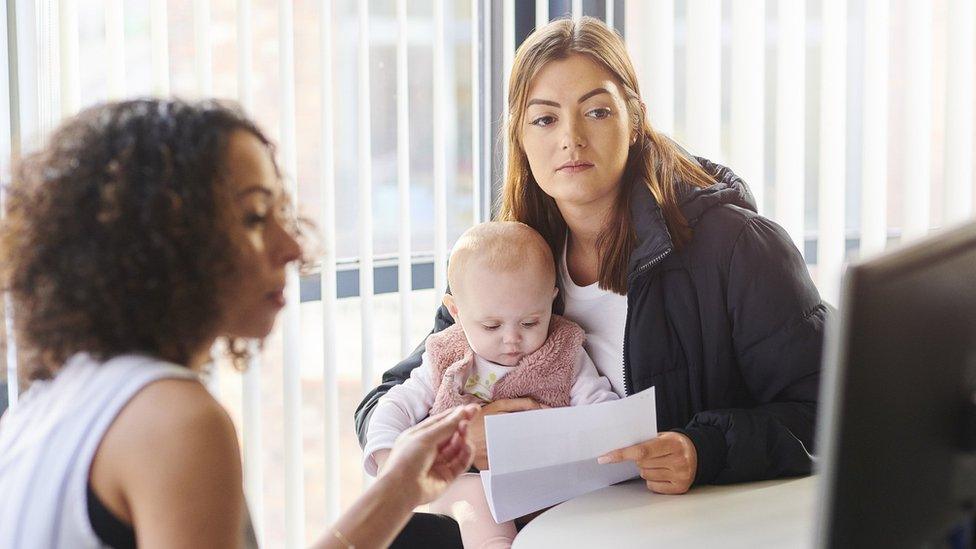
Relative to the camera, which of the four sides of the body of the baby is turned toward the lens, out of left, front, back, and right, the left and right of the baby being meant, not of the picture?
front

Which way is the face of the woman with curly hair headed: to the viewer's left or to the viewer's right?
to the viewer's right

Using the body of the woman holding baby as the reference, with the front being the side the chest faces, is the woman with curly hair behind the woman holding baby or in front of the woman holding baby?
in front

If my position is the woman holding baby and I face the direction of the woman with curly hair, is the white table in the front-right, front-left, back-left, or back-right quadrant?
front-left

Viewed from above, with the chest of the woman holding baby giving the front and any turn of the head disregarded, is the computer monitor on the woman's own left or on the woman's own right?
on the woman's own left
